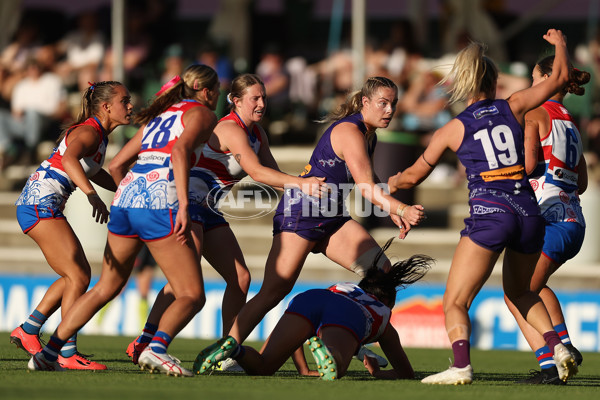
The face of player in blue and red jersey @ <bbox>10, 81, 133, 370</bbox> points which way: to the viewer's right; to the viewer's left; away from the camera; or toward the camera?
to the viewer's right

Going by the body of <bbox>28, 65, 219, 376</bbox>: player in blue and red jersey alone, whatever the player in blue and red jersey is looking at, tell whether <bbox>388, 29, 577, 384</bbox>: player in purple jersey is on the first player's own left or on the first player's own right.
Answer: on the first player's own right

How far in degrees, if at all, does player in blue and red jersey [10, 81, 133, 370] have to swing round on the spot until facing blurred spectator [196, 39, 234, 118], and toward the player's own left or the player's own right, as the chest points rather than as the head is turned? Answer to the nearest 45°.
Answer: approximately 90° to the player's own left

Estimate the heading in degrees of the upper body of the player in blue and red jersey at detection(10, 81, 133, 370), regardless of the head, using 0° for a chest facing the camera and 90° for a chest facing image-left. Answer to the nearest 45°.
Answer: approximately 270°

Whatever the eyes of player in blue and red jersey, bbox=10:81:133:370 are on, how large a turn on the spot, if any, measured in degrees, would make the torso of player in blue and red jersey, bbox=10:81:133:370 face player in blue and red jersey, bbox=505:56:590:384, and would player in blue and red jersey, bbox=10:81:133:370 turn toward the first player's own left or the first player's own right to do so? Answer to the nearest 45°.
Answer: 0° — they already face them

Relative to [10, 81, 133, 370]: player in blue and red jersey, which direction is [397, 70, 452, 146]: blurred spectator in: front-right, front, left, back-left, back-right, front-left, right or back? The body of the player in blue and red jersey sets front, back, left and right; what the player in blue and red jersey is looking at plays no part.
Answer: front-left

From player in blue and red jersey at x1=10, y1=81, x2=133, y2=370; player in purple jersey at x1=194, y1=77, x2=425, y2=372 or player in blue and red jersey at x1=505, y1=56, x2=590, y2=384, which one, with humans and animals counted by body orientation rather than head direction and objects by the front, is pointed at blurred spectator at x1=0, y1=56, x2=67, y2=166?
player in blue and red jersey at x1=505, y1=56, x2=590, y2=384

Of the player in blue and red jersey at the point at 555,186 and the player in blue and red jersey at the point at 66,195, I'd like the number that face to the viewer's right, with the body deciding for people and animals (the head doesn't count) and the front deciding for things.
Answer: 1

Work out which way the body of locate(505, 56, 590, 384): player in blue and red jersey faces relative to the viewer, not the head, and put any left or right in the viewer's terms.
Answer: facing away from the viewer and to the left of the viewer

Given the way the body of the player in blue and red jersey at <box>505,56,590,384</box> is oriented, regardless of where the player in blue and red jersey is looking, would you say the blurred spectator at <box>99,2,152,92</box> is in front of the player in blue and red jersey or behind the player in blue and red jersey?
in front

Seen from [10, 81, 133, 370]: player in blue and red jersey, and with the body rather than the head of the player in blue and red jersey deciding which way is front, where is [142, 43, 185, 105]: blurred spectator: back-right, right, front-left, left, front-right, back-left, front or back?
left

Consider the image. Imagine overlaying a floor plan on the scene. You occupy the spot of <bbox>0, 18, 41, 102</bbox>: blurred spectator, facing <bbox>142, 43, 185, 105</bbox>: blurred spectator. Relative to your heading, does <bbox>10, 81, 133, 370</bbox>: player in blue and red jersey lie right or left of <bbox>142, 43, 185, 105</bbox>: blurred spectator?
right
